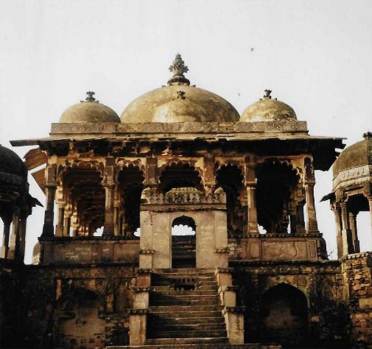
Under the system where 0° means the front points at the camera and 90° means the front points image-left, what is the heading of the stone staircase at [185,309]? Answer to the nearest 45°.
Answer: approximately 0°

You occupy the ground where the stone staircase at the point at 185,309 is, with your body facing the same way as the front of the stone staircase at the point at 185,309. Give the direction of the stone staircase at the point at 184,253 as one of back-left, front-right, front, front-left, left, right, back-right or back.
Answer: back

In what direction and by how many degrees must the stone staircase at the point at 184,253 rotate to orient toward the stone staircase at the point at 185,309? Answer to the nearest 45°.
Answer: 0° — it already faces it

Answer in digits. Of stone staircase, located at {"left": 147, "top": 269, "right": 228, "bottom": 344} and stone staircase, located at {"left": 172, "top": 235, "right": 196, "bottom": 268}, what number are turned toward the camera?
2
